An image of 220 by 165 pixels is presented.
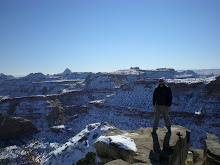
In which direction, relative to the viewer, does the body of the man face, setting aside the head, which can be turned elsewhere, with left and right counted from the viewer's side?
facing the viewer
